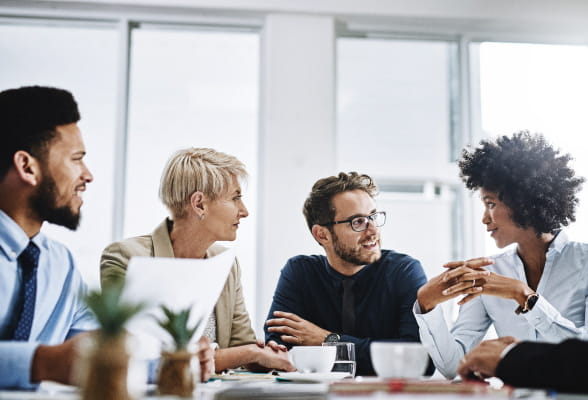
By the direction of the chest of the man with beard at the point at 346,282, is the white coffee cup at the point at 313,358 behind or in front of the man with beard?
in front

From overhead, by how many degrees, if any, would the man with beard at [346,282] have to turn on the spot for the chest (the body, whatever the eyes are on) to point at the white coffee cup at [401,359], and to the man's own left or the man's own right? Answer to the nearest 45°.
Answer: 0° — they already face it

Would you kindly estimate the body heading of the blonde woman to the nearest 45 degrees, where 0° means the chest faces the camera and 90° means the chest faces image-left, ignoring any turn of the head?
approximately 315°

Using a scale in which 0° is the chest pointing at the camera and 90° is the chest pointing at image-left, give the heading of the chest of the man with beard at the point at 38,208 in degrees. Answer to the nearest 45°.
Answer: approximately 315°

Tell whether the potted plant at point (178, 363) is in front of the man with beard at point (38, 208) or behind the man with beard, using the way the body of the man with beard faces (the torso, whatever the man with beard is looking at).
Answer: in front

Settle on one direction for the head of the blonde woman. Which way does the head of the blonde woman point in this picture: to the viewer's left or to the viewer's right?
to the viewer's right

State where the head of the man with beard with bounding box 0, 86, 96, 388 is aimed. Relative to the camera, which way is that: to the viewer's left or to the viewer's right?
to the viewer's right

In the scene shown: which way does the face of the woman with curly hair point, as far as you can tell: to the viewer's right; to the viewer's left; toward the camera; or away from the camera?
to the viewer's left

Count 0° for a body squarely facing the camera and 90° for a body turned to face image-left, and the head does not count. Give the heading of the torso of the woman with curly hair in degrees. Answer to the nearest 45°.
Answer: approximately 45°

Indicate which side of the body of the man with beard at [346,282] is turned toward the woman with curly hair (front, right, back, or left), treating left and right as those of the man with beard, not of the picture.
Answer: left

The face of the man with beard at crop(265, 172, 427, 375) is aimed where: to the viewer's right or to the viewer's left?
to the viewer's right

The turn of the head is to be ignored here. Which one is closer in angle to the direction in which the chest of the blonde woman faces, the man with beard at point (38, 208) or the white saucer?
the white saucer
